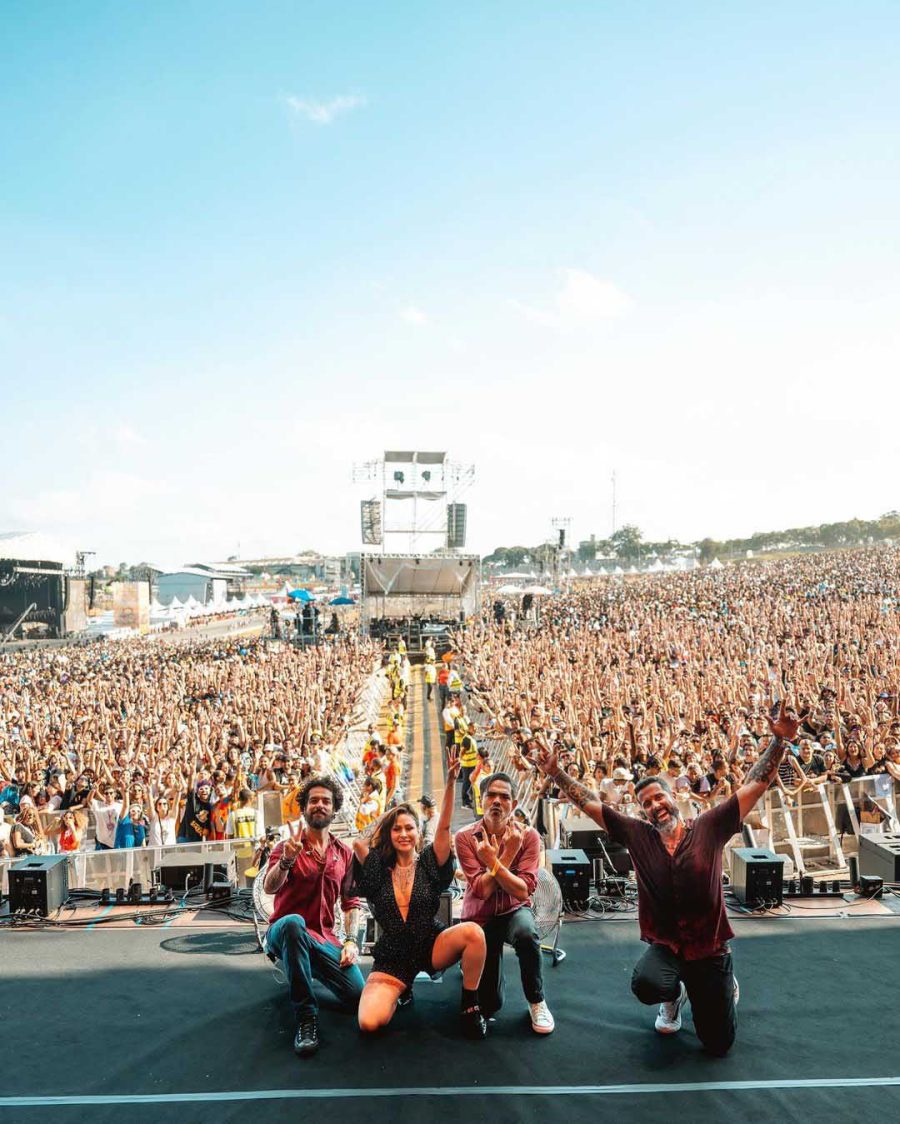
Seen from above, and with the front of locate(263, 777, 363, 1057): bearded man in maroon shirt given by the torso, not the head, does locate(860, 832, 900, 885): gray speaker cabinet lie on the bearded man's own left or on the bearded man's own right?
on the bearded man's own left

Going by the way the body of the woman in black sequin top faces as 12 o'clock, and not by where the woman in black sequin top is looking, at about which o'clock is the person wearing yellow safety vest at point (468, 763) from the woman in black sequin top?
The person wearing yellow safety vest is roughly at 6 o'clock from the woman in black sequin top.

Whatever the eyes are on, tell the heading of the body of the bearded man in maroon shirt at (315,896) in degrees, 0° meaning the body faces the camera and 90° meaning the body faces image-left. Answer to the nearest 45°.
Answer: approximately 0°

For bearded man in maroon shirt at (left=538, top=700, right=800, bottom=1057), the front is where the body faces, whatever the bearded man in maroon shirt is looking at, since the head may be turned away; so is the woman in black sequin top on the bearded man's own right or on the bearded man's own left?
on the bearded man's own right
